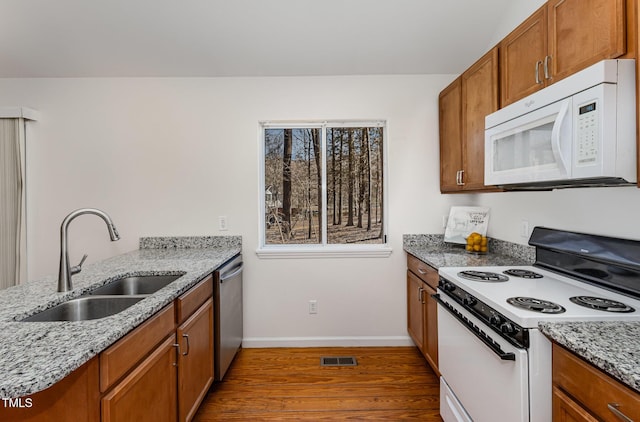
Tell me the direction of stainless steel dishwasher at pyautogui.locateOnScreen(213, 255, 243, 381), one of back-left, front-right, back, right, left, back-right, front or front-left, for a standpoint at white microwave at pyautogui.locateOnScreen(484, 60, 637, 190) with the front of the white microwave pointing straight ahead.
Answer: front-right

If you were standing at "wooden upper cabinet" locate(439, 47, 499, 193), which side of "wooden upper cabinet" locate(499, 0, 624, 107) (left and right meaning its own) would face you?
right

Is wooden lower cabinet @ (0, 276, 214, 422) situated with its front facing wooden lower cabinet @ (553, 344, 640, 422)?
yes

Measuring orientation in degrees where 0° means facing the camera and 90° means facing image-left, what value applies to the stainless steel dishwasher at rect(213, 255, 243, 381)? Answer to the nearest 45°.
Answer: approximately 270°

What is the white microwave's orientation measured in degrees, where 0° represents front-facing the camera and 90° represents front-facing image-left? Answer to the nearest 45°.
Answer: approximately 45°

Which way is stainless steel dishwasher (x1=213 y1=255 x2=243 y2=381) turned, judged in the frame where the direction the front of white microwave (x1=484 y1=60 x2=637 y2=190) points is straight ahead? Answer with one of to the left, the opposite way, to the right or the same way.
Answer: the opposite way

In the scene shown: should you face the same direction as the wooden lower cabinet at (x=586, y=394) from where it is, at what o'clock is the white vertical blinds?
The white vertical blinds is roughly at 1 o'clock from the wooden lower cabinet.

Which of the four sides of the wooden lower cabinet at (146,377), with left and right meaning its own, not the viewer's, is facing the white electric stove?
front

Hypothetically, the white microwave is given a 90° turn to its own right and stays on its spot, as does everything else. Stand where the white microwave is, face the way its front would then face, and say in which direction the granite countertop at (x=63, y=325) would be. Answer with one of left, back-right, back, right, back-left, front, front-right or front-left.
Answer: left

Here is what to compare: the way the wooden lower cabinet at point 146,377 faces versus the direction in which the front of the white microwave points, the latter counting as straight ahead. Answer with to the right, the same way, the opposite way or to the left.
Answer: the opposite way

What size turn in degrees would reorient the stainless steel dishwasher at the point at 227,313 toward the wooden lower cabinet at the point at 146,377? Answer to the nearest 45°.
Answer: approximately 90° to its right

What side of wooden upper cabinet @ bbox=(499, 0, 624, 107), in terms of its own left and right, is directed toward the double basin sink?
front
